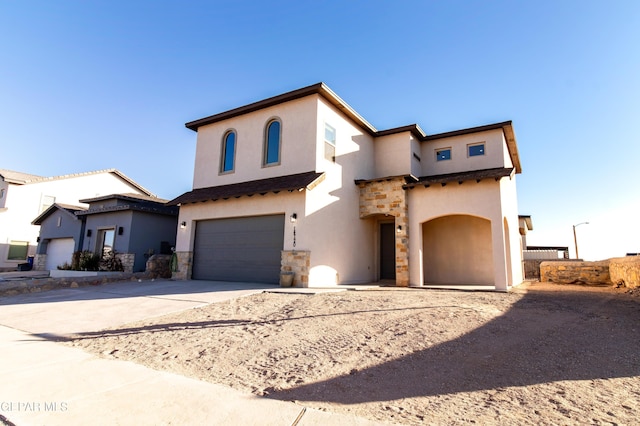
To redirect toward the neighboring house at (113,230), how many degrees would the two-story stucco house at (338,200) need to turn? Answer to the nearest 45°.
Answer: approximately 45° to its right

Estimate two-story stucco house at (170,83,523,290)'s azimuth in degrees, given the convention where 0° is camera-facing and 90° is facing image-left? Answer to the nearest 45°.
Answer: approximately 45°

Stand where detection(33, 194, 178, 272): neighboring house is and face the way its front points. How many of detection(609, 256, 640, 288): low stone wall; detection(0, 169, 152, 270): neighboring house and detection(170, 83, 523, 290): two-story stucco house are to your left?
2

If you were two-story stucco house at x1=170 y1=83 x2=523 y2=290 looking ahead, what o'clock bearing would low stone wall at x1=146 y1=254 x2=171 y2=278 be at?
The low stone wall is roughly at 2 o'clock from the two-story stucco house.

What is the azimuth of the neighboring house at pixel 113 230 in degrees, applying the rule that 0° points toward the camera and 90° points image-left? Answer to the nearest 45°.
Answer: approximately 45°

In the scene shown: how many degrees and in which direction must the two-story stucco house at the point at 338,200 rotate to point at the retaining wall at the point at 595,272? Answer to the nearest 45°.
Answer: approximately 135° to its left

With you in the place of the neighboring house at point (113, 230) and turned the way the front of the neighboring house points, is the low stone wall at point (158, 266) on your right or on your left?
on your left

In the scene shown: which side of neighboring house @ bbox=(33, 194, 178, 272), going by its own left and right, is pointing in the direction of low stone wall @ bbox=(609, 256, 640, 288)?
left

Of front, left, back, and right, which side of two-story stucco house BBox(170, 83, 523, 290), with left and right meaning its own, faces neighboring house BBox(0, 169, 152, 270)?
right
